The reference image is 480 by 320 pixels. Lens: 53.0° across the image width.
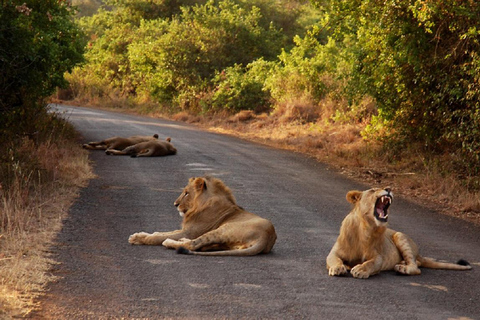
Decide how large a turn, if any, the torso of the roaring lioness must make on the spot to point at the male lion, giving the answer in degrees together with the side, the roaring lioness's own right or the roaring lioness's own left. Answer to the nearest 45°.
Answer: approximately 45° to the roaring lioness's own right

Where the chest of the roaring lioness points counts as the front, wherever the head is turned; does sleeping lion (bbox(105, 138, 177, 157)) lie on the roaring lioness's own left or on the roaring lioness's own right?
on the roaring lioness's own right

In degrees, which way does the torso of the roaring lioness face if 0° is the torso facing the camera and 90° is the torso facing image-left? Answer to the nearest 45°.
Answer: approximately 45°
